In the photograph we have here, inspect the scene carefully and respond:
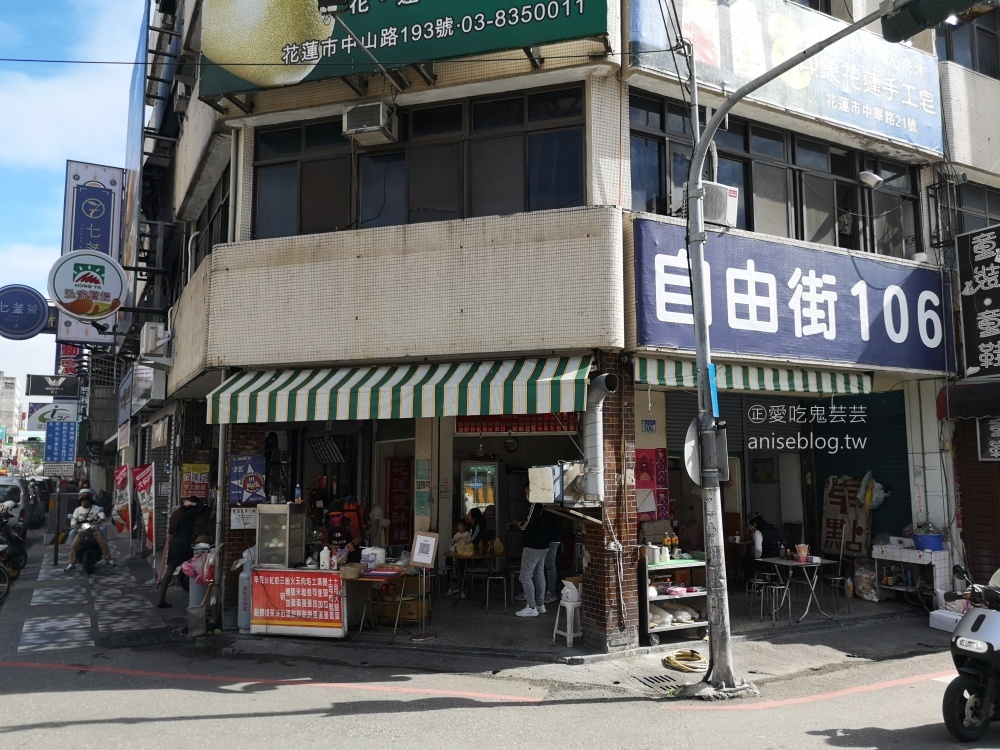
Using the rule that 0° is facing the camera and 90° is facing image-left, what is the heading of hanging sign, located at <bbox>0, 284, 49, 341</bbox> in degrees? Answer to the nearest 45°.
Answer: approximately 0°

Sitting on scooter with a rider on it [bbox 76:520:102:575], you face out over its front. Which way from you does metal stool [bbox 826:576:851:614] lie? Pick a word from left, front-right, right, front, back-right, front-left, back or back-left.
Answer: front-left

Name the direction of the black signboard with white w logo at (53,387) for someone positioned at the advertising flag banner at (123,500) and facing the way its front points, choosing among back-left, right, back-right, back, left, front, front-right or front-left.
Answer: back

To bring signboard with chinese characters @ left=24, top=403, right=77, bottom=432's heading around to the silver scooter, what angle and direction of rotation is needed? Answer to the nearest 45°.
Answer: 0° — it already faces it

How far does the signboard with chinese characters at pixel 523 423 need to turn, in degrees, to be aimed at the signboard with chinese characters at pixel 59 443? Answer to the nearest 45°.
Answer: approximately 135° to its right

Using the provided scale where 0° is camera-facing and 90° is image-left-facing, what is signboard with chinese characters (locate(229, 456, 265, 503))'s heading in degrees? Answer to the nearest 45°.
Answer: approximately 0°

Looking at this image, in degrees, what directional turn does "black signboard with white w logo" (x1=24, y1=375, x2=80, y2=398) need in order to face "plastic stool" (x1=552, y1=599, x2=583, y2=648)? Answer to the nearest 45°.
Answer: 0° — it already faces it

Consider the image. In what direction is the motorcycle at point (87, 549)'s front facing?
toward the camera

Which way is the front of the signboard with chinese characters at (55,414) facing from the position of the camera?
facing the viewer

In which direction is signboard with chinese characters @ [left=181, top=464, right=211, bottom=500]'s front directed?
toward the camera

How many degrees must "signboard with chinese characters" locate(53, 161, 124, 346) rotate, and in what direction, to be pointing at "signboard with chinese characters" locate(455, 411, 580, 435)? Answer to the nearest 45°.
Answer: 0° — it already faces it

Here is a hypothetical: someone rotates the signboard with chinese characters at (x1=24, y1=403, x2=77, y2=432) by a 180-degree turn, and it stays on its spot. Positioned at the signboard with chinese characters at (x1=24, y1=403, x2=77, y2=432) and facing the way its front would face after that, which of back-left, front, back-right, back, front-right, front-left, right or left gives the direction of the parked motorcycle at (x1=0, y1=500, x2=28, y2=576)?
back
